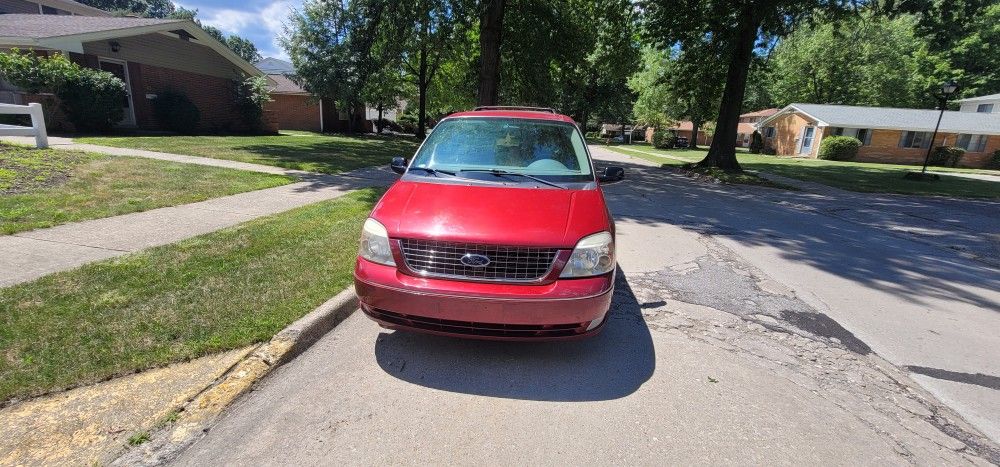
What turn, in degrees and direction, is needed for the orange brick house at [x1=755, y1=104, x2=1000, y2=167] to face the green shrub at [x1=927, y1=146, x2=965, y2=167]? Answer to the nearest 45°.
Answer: approximately 90° to its left

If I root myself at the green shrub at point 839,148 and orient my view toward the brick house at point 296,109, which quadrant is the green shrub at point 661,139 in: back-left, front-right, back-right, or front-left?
front-right

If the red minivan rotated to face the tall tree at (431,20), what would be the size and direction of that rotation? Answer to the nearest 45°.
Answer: approximately 180°

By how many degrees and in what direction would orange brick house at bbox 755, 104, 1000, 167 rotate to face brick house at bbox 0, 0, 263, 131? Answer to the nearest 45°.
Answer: approximately 45° to its right

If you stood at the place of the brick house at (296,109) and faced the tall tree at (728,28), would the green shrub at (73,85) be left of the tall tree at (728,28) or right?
right

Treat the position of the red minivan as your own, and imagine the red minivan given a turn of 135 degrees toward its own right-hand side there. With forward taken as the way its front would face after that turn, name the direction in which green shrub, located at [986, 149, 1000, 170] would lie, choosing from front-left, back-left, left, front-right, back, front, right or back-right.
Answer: right

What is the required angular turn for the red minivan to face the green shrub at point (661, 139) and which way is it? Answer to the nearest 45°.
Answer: approximately 180°

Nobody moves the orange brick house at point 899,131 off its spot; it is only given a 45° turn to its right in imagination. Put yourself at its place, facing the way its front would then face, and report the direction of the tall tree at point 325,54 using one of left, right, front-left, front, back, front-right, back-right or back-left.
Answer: front

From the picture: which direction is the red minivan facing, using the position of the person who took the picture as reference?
facing the viewer

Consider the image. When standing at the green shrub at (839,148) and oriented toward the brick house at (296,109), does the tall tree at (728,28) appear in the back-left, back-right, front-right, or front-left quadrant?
front-left

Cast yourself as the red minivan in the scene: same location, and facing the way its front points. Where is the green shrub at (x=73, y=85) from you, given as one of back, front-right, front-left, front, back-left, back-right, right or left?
back-right

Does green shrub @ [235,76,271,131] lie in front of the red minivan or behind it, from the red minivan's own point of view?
behind

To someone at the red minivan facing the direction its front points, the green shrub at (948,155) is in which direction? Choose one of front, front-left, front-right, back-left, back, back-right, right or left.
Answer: back-left

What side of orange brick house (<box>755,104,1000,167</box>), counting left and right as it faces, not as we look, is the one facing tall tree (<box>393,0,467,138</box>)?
front

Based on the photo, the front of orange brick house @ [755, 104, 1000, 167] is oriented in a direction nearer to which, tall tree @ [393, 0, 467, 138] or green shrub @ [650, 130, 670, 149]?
the tall tree
